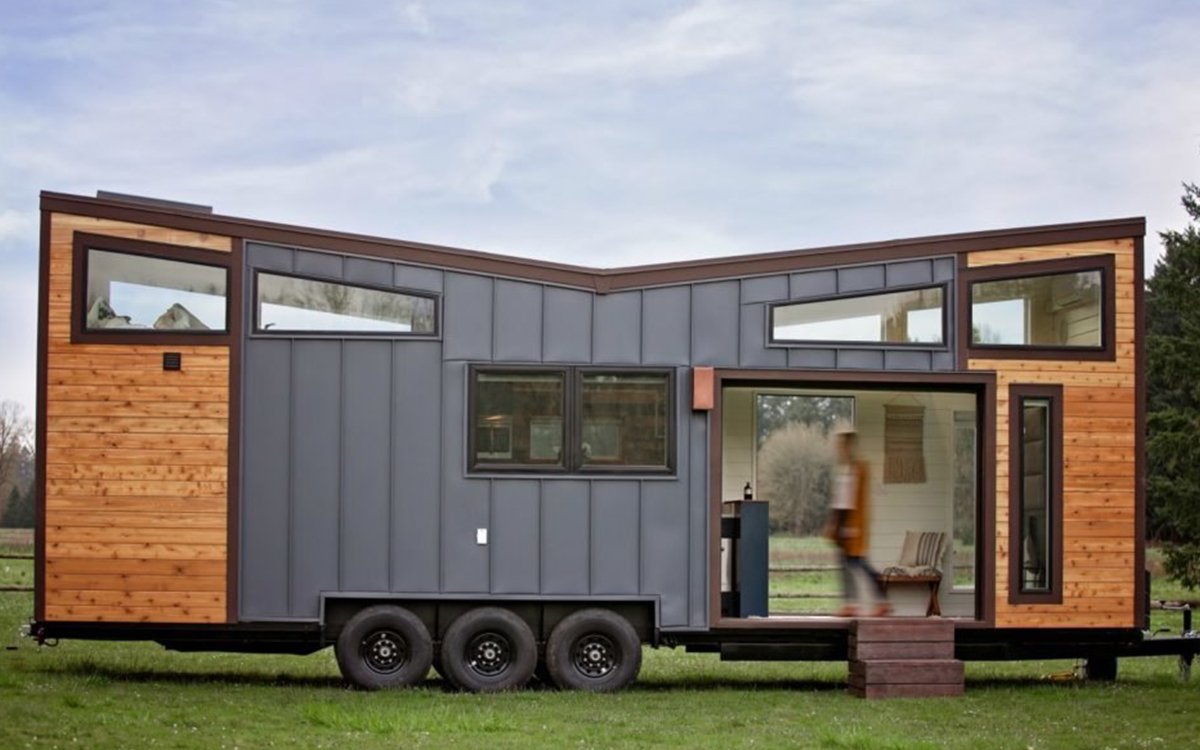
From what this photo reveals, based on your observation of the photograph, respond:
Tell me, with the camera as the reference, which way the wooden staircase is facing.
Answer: facing the viewer

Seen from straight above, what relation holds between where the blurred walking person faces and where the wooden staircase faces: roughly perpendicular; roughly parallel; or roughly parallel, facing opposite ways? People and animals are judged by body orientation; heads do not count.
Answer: roughly perpendicular

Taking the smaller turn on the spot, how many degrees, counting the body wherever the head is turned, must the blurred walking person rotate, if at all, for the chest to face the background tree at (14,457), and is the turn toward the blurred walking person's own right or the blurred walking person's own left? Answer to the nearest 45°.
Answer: approximately 45° to the blurred walking person's own right

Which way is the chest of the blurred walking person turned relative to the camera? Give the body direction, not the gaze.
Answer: to the viewer's left

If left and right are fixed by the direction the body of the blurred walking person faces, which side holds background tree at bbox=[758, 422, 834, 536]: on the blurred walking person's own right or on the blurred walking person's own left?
on the blurred walking person's own right
